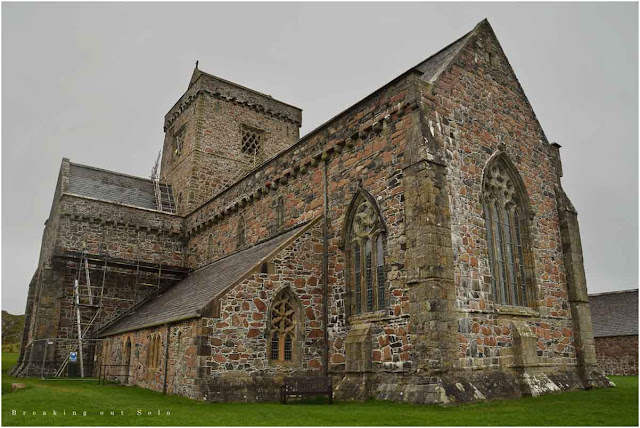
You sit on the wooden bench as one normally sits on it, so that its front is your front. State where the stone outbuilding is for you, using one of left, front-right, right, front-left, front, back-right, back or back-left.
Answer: back-left

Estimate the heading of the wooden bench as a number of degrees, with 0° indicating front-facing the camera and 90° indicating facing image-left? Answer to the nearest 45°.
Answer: approximately 0°
